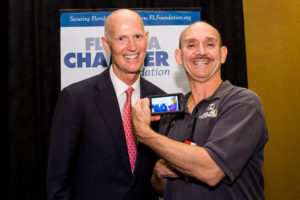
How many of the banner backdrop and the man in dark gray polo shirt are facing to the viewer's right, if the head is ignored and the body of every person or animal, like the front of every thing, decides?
0

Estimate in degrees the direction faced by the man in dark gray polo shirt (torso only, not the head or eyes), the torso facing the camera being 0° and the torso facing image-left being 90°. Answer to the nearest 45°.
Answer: approximately 45°

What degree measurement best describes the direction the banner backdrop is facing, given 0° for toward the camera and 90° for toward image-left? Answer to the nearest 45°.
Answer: approximately 0°

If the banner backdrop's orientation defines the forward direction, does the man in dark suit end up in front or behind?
in front

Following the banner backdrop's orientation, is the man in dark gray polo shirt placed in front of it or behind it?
in front
